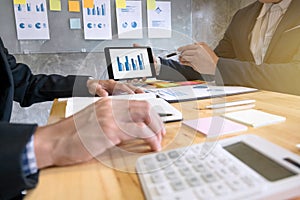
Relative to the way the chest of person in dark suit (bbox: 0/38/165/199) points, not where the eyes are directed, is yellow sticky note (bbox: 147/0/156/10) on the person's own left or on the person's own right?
on the person's own left

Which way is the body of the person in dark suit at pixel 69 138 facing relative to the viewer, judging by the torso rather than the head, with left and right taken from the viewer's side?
facing to the right of the viewer

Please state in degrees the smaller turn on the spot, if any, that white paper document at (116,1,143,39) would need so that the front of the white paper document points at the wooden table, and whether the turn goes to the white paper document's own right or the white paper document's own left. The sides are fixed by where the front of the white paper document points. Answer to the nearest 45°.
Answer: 0° — it already faces it

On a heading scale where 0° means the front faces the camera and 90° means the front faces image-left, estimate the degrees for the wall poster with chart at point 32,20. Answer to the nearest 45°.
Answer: approximately 0°
